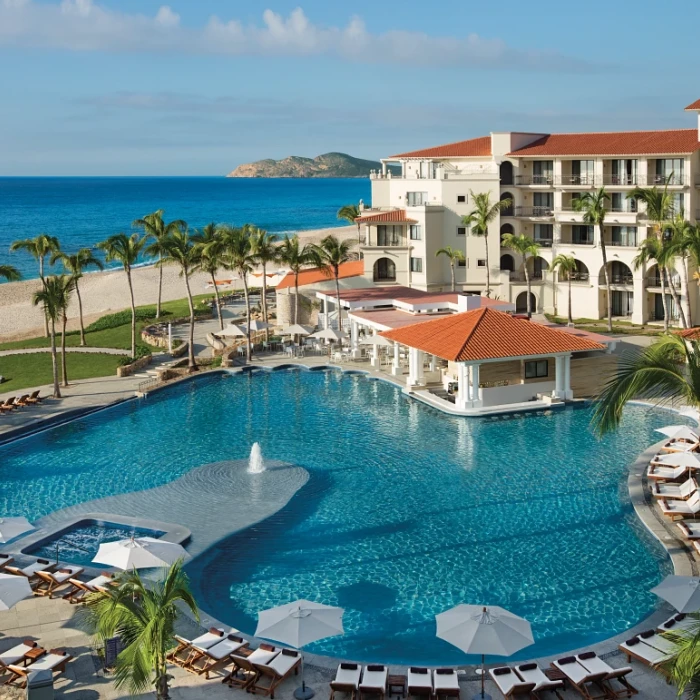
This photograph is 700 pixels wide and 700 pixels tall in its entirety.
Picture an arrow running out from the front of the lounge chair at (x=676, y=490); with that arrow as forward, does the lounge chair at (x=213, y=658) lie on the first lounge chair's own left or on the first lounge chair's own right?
on the first lounge chair's own left

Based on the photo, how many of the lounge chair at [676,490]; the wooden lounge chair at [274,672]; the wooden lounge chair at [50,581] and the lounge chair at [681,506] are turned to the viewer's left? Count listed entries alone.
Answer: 2

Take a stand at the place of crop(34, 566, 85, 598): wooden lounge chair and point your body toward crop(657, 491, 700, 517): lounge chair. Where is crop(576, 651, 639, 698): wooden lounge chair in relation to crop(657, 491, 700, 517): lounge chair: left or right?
right

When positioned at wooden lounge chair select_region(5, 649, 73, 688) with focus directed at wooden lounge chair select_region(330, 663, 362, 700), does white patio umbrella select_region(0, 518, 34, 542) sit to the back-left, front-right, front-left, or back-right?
back-left

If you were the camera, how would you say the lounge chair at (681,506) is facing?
facing to the left of the viewer

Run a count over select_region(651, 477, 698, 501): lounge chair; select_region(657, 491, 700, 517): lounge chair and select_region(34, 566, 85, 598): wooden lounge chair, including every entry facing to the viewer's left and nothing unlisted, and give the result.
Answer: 2

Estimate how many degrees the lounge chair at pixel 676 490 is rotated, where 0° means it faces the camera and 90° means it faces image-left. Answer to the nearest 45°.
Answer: approximately 90°

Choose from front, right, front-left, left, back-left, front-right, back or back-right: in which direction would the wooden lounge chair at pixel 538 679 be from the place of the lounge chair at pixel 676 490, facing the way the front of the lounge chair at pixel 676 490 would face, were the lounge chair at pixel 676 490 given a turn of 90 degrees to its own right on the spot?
back

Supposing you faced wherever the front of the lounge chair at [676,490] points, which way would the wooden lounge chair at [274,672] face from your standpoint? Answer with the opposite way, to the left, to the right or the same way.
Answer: to the right

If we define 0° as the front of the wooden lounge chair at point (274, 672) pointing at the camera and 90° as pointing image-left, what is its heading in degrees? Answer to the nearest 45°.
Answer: approximately 225°

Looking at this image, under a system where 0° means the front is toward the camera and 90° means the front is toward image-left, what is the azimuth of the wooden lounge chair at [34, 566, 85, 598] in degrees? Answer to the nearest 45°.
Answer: approximately 225°
